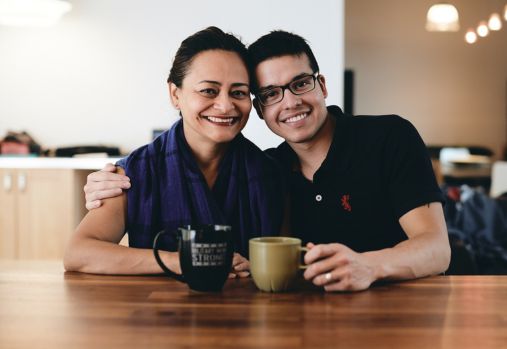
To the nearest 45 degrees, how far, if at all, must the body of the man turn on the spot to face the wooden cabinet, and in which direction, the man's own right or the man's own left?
approximately 135° to the man's own right

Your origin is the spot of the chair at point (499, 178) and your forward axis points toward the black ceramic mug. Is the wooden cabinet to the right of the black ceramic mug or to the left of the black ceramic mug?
right

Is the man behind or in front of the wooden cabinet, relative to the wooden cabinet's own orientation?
in front

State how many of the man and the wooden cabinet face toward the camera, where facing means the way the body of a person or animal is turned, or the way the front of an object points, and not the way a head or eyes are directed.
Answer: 2

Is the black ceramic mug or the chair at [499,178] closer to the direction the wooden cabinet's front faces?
the black ceramic mug

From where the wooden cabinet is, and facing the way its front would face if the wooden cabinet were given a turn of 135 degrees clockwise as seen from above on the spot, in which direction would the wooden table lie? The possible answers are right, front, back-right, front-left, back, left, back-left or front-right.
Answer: back-left

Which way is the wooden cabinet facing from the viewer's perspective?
toward the camera

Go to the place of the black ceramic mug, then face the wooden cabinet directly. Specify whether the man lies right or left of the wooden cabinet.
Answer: right

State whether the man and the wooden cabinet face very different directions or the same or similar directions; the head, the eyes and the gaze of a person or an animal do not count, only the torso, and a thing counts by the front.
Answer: same or similar directions

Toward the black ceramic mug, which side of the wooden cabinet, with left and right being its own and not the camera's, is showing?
front

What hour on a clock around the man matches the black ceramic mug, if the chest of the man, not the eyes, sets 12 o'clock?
The black ceramic mug is roughly at 1 o'clock from the man.

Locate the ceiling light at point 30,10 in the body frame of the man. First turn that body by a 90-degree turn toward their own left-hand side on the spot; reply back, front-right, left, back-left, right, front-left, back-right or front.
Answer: back-left

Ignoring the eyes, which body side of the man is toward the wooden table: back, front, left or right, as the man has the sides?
front
